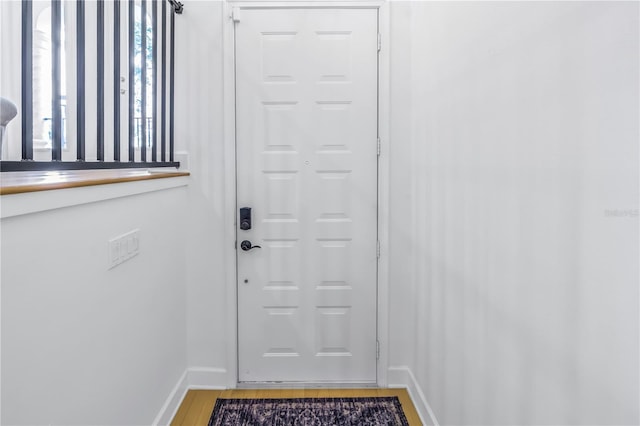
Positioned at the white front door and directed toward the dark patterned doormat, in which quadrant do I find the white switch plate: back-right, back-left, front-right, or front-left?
front-right

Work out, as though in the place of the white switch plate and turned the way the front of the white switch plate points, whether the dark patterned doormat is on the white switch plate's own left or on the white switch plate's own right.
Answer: on the white switch plate's own left

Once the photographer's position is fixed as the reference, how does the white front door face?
facing the viewer

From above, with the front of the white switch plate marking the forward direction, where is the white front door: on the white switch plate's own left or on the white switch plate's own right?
on the white switch plate's own left

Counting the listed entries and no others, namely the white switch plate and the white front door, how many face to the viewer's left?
0
